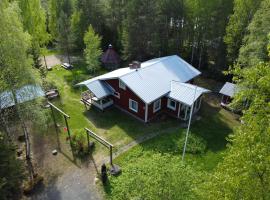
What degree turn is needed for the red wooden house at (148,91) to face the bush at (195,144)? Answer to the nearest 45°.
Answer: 0° — it already faces it

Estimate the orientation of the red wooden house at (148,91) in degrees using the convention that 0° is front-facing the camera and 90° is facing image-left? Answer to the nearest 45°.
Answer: approximately 315°

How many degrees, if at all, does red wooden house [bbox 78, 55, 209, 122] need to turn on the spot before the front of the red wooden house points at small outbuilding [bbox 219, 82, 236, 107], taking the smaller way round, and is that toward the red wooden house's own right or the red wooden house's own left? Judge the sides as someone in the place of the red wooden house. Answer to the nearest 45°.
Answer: approximately 45° to the red wooden house's own left

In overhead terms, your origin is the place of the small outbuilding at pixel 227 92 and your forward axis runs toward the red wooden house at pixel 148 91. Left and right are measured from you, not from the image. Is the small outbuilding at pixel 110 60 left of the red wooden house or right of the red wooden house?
right

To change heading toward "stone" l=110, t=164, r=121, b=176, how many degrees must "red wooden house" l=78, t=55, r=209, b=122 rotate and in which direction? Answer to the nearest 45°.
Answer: approximately 45° to its right

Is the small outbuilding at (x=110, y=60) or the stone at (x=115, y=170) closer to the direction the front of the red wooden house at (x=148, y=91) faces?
the stone

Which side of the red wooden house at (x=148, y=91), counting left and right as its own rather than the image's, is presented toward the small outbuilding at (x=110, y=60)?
back
